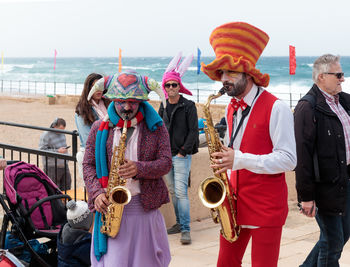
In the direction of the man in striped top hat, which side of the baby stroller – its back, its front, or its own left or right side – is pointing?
front

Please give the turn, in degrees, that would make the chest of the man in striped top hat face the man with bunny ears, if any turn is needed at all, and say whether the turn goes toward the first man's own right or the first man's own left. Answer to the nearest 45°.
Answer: approximately 135° to the first man's own right

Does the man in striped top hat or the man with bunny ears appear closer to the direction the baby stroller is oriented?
the man in striped top hat

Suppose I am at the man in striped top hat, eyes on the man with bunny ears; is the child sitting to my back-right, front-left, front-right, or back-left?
front-left

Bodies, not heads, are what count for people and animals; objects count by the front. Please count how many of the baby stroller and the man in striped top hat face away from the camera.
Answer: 0

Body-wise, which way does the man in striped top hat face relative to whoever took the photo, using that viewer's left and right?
facing the viewer and to the left of the viewer

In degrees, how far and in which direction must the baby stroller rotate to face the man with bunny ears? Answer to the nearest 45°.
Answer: approximately 90° to its left

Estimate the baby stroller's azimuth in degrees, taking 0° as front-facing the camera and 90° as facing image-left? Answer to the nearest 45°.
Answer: approximately 315°

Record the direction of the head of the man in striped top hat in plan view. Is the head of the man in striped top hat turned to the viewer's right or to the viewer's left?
to the viewer's left

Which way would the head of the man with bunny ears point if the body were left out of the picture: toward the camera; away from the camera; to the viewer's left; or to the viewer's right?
toward the camera
